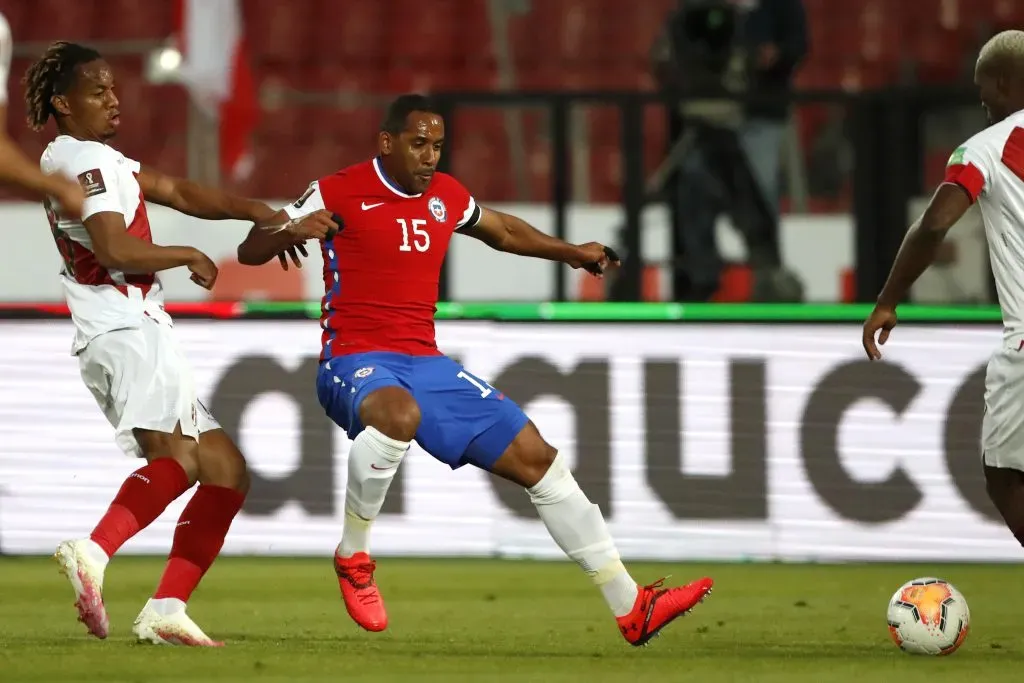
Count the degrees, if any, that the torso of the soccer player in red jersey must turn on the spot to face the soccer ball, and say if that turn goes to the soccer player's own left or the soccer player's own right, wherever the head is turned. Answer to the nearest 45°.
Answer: approximately 45° to the soccer player's own left

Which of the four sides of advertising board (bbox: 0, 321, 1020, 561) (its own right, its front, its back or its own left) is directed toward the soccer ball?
front

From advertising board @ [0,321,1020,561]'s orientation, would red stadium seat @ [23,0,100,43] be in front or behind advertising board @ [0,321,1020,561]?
behind

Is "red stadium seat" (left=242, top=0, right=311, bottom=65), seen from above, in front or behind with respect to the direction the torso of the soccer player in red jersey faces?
behind

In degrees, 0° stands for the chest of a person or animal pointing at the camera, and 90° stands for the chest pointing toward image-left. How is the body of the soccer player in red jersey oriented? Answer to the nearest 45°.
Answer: approximately 315°

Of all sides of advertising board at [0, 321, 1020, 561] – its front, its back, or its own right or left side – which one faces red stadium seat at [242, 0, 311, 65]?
back

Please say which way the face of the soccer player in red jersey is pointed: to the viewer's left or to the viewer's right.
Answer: to the viewer's right

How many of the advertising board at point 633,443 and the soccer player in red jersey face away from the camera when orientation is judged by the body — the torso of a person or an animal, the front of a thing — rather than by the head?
0
